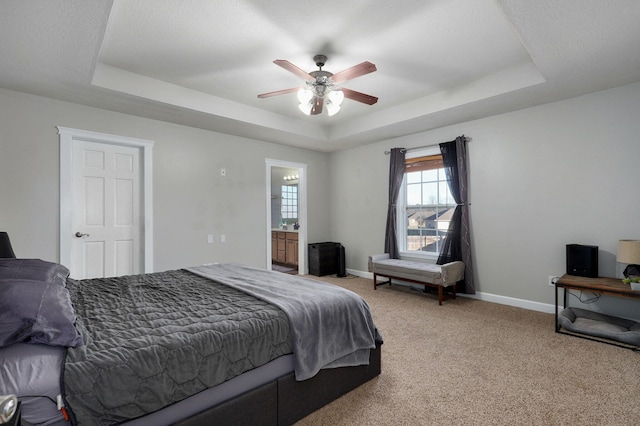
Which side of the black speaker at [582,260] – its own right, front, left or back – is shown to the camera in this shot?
front

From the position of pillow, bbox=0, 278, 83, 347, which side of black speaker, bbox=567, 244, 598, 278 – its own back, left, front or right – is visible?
front

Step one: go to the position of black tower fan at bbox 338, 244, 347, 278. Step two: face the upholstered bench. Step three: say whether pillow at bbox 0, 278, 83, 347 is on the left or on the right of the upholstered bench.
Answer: right

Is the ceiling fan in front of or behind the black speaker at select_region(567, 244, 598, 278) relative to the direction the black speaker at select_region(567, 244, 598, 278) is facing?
in front

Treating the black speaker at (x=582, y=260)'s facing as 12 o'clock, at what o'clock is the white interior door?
The white interior door is roughly at 2 o'clock from the black speaker.

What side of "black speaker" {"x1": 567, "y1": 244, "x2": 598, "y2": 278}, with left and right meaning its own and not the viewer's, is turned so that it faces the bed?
front

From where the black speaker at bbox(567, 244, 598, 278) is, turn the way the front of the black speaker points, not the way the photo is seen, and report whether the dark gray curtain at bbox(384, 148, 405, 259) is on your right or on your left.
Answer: on your right

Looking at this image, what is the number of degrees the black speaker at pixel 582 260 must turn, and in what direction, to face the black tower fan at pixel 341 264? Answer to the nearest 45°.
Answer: approximately 90° to its right

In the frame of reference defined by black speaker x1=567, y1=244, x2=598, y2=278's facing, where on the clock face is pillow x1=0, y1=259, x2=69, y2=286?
The pillow is roughly at 1 o'clock from the black speaker.
